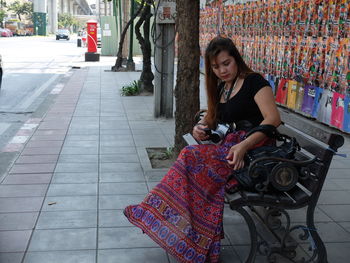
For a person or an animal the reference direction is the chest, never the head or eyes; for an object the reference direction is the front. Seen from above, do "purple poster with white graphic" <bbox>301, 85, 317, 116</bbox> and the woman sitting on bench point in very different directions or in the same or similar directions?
same or similar directions

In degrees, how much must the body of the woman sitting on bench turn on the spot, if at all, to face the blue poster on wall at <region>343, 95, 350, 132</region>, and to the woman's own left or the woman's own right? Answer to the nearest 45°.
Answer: approximately 180°

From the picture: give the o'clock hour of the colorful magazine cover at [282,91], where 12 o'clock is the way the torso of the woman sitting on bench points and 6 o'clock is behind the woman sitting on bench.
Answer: The colorful magazine cover is roughly at 5 o'clock from the woman sitting on bench.

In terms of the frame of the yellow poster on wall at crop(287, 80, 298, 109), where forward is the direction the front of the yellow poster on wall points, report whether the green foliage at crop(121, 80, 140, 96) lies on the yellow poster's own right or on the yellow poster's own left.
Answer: on the yellow poster's own right

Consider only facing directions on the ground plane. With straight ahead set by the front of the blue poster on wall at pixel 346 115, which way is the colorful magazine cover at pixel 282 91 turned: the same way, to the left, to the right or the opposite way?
the same way

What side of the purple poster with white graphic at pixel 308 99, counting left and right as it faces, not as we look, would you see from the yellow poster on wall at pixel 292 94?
right

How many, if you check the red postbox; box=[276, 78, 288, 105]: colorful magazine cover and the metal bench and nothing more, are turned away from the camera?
0

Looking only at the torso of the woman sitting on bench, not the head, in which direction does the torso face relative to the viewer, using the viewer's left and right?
facing the viewer and to the left of the viewer

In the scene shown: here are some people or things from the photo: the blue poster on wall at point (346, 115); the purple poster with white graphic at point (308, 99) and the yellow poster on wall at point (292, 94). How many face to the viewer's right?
0

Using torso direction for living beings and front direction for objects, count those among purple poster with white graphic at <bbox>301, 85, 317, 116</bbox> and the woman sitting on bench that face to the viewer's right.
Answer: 0

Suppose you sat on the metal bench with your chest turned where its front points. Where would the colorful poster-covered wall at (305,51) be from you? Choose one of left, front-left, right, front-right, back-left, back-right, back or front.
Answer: back-right

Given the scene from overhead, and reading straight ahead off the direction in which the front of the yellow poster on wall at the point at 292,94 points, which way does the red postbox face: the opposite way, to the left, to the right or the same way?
to the left

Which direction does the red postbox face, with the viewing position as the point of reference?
facing the viewer

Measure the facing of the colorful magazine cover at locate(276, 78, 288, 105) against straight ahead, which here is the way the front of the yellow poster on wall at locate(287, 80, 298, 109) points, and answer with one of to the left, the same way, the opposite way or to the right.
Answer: the same way

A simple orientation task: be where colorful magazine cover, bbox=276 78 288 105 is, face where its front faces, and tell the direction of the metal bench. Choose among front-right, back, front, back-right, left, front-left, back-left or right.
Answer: front-left

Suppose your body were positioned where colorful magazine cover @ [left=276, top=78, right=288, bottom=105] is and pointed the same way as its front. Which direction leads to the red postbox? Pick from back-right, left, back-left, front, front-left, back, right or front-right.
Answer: right

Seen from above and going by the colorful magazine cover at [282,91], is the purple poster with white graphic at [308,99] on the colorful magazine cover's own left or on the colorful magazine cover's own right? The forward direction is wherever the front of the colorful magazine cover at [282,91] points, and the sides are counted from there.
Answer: on the colorful magazine cover's own left

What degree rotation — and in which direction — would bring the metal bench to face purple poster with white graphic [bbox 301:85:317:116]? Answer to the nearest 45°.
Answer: approximately 135° to its right
